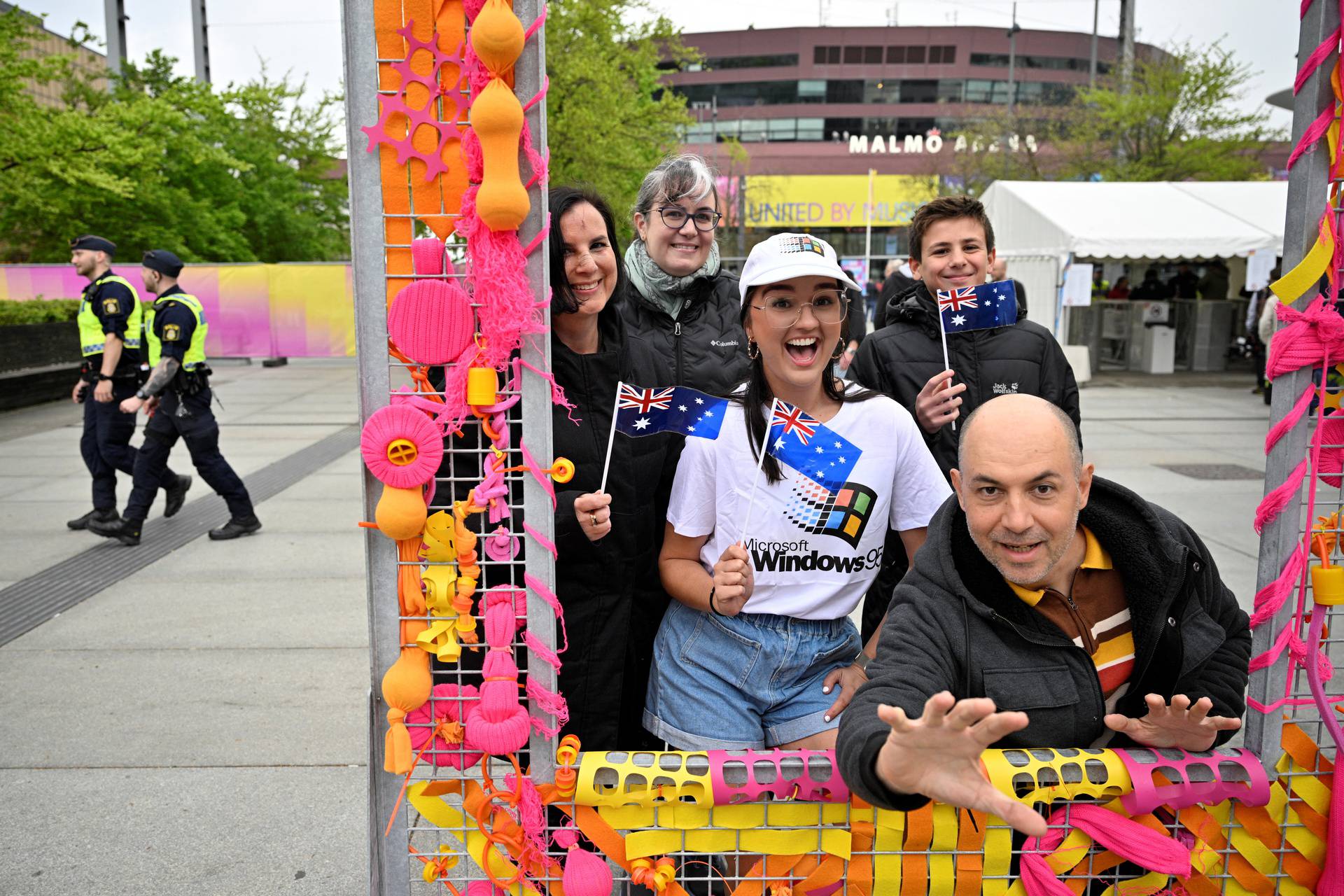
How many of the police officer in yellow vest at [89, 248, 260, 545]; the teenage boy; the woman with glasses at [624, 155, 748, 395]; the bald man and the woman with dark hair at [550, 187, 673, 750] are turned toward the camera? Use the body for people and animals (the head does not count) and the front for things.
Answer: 4

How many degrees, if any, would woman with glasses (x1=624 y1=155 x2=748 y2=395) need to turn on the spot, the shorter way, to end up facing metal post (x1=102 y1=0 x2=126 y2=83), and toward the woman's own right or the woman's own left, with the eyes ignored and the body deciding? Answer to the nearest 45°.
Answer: approximately 135° to the woman's own right

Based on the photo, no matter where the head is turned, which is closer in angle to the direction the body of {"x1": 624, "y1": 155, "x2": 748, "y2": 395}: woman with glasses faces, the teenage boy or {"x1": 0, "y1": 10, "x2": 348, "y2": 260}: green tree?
the teenage boy

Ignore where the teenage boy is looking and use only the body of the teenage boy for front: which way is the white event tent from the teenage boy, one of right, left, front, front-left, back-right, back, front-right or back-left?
back

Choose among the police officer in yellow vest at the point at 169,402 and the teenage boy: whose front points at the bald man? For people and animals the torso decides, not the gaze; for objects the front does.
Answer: the teenage boy

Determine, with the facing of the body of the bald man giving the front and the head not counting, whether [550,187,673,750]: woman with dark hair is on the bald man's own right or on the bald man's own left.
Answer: on the bald man's own right

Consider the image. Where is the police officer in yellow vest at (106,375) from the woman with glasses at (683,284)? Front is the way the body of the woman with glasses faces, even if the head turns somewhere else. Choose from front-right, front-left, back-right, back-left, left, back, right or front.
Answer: back-right

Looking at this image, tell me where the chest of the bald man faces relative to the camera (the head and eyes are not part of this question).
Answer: toward the camera

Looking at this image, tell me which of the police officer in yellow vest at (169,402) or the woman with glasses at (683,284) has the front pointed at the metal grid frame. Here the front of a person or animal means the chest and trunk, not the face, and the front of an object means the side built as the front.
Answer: the woman with glasses

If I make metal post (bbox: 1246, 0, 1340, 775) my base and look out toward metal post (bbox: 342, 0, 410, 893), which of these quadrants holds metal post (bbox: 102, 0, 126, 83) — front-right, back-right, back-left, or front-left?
front-right

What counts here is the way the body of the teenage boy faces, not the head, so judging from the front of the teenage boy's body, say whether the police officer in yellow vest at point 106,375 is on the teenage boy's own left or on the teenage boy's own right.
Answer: on the teenage boy's own right

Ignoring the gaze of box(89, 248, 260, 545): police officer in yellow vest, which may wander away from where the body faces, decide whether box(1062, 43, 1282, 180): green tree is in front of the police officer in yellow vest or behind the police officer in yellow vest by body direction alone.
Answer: behind

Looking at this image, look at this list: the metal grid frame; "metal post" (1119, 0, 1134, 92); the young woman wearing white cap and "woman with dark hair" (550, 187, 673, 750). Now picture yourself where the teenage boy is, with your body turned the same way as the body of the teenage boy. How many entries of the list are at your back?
1

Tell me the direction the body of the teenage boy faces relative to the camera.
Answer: toward the camera

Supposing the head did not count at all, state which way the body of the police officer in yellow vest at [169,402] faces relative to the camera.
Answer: to the viewer's left
